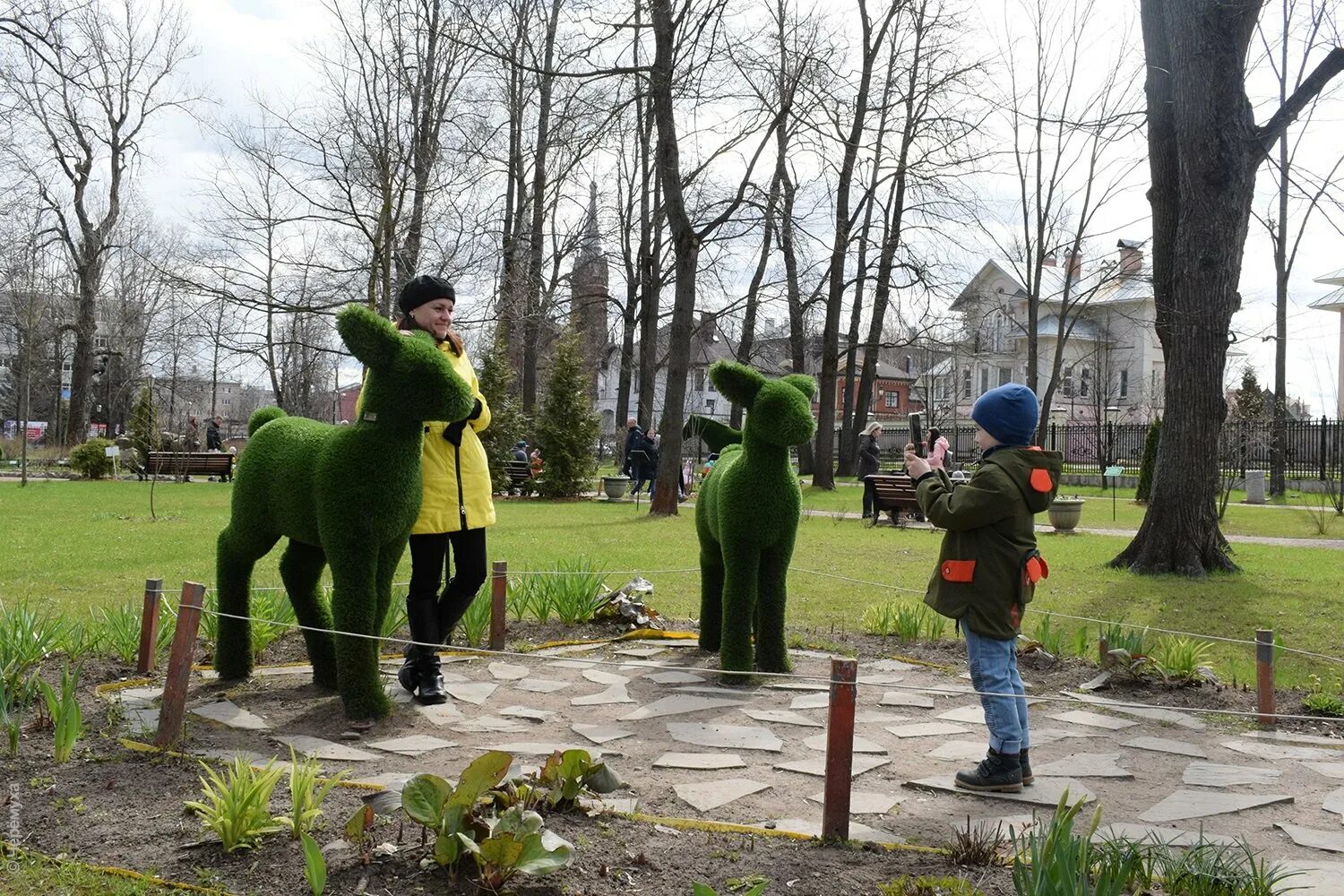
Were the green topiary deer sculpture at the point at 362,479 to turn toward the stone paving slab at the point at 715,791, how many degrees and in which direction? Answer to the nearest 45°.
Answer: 0° — it already faces it

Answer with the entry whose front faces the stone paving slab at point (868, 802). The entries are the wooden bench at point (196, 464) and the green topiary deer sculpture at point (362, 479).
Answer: the green topiary deer sculpture

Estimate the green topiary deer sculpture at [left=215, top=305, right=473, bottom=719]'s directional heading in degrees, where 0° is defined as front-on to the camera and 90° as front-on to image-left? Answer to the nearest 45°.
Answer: approximately 315°

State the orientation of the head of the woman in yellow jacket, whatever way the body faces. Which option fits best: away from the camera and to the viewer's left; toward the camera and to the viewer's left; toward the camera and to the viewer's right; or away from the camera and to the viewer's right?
toward the camera and to the viewer's right

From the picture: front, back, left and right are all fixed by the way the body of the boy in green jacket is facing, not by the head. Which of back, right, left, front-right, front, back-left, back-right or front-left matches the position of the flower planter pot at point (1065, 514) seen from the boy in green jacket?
right

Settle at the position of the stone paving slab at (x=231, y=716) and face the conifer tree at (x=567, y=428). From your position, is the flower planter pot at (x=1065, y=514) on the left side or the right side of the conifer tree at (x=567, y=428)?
right

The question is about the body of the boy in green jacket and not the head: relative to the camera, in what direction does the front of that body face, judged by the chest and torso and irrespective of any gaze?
to the viewer's left
